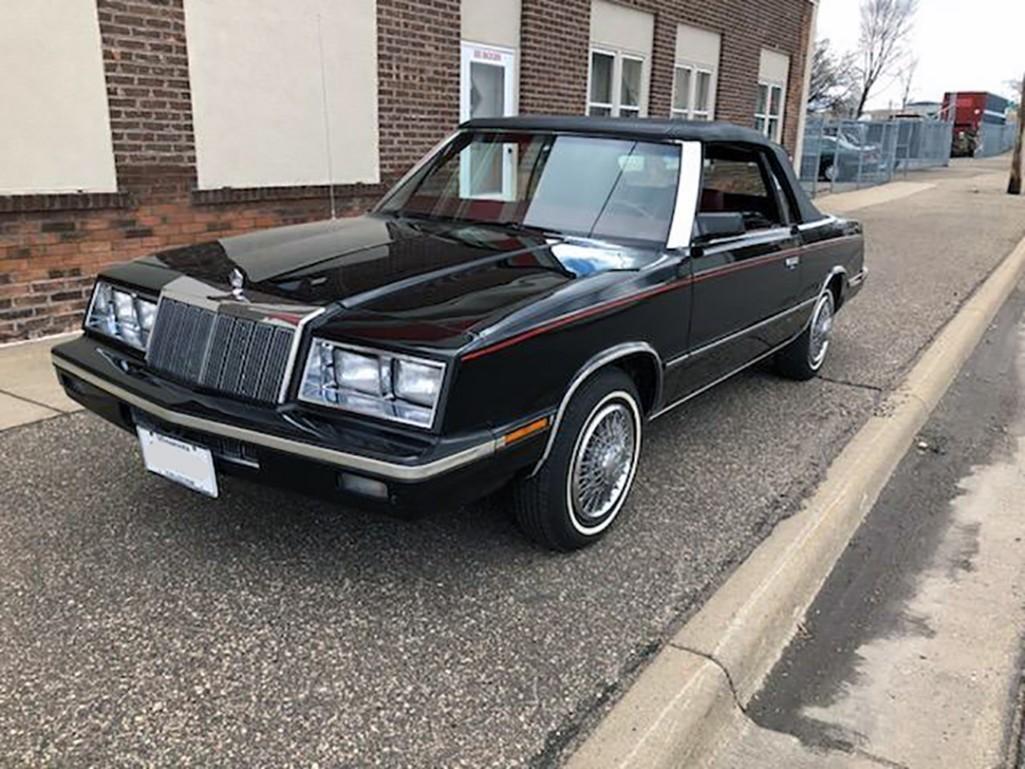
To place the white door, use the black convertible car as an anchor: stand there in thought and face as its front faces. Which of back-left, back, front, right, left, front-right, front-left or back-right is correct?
back-right

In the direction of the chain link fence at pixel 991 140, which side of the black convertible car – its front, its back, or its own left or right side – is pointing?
back

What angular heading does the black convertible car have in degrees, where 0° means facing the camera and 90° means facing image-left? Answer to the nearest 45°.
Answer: approximately 45°

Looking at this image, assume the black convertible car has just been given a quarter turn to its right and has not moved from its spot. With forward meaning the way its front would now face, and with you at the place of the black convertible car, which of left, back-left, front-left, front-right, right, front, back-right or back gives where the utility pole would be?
right

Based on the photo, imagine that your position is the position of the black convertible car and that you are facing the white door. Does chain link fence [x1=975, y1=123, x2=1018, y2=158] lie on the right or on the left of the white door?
right

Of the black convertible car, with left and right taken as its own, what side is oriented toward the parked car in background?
back

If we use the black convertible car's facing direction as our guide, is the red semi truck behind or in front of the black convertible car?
behind

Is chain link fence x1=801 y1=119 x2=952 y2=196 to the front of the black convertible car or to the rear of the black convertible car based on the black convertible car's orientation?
to the rear
